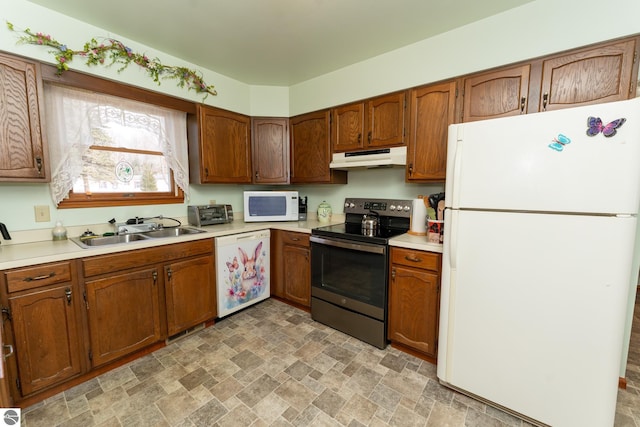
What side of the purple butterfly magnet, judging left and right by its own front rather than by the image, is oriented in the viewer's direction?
front

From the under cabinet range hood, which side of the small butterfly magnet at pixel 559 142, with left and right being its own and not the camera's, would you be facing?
right

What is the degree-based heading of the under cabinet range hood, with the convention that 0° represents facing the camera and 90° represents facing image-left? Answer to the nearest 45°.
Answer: approximately 45°

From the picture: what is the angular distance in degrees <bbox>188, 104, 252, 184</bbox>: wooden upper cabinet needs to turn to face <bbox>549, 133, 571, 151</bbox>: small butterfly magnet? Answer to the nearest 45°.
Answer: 0° — it already faces it

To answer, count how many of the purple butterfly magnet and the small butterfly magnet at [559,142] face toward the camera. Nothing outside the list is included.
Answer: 2

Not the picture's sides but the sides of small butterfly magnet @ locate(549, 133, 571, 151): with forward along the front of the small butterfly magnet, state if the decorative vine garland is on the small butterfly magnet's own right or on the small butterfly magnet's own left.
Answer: on the small butterfly magnet's own right

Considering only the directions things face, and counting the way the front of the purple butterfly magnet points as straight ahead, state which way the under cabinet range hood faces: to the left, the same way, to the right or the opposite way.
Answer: the same way

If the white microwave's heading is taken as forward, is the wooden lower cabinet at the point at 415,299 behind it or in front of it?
in front

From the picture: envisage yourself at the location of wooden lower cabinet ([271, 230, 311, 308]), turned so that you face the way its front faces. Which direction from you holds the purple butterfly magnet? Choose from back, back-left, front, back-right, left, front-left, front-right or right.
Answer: left

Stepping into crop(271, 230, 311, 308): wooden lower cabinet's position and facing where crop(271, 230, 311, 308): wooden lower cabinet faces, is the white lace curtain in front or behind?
in front

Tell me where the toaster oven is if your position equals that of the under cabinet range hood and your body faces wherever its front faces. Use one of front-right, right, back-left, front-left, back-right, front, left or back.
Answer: front-right
